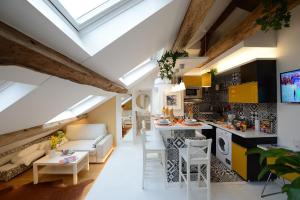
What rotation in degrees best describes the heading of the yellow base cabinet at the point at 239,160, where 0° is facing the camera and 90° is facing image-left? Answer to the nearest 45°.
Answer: approximately 45°

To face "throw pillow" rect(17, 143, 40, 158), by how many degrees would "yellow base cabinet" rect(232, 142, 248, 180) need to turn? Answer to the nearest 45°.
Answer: approximately 45° to its right

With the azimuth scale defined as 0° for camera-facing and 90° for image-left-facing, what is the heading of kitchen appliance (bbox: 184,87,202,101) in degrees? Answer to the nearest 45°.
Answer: approximately 0°

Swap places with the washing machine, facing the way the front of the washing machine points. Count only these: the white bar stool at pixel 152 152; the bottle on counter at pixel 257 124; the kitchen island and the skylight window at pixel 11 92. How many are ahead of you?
3

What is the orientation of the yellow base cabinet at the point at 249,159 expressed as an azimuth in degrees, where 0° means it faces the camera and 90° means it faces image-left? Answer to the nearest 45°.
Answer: approximately 45°

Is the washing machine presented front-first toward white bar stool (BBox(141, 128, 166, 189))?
yes
